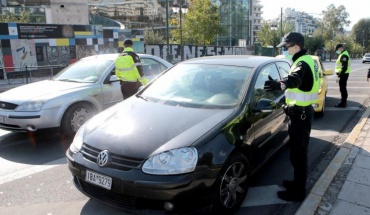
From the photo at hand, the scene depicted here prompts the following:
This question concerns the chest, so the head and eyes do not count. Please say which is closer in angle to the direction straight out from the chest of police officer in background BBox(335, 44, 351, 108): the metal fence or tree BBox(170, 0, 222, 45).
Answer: the metal fence

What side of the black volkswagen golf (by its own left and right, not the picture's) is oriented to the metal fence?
right

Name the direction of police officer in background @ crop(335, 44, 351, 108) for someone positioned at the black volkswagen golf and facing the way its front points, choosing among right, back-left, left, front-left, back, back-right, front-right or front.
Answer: back

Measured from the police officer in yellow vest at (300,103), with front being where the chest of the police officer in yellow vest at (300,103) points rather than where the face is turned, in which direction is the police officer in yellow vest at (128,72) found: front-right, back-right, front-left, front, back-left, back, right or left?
front-right

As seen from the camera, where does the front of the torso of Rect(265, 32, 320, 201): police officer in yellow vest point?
to the viewer's left

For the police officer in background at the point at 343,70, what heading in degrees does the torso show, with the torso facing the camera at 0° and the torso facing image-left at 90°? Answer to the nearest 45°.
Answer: approximately 90°

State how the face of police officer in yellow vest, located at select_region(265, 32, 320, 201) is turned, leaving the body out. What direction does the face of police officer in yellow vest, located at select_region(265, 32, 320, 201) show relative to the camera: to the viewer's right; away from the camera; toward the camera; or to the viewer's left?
to the viewer's left

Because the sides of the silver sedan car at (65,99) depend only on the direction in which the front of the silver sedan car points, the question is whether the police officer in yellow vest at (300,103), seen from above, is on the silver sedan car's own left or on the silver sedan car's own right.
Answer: on the silver sedan car's own left
